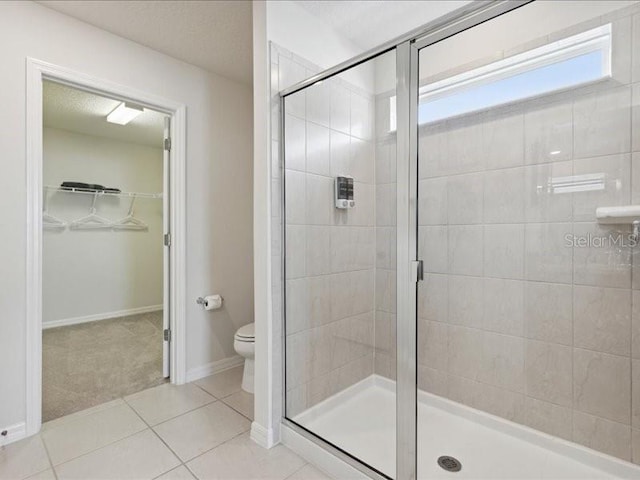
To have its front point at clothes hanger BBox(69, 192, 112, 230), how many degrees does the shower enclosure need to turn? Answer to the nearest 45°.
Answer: approximately 45° to its right

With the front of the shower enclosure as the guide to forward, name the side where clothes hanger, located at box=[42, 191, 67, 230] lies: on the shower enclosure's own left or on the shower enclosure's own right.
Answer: on the shower enclosure's own right

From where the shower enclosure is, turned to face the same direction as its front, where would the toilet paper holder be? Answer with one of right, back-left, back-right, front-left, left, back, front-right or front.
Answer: front-right

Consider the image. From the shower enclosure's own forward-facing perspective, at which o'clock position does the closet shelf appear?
The closet shelf is roughly at 2 o'clock from the shower enclosure.

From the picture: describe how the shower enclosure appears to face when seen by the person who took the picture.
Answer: facing the viewer and to the left of the viewer

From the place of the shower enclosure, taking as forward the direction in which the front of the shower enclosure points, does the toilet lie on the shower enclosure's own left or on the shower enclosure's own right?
on the shower enclosure's own right
